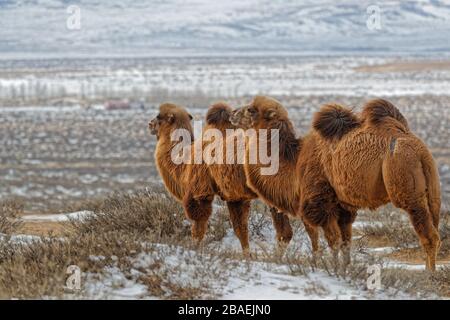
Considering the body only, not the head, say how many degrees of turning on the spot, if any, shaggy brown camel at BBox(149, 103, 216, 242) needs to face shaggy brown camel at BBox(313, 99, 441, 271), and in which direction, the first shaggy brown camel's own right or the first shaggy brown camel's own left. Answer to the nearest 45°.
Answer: approximately 135° to the first shaggy brown camel's own left

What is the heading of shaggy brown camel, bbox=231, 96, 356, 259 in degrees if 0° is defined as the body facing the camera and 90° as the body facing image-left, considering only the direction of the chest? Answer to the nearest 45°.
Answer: approximately 90°

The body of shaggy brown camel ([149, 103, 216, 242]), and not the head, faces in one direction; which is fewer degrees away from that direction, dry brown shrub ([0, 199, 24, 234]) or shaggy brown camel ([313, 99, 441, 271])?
the dry brown shrub

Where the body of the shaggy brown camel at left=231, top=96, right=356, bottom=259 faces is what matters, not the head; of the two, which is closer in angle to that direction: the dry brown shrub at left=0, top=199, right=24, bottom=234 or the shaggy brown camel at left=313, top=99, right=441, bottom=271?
the dry brown shrub

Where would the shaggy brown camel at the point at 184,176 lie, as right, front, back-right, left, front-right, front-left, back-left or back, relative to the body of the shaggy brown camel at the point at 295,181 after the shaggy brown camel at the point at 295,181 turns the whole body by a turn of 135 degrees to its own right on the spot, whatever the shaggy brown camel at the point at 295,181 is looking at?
left

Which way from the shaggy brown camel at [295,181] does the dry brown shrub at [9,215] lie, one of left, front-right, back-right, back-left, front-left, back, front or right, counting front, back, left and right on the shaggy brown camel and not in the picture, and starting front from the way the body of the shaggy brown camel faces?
front-right

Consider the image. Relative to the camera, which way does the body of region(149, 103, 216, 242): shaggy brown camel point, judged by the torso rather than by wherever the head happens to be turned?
to the viewer's left
